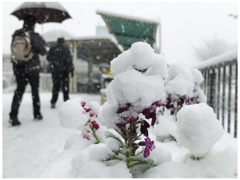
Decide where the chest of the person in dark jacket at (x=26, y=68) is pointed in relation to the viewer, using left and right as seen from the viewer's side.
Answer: facing away from the viewer and to the right of the viewer

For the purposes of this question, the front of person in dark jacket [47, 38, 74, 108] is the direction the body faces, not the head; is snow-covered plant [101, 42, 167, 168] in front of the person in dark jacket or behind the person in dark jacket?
behind

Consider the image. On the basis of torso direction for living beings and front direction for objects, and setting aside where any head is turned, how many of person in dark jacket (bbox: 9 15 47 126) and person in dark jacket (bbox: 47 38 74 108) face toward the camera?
0

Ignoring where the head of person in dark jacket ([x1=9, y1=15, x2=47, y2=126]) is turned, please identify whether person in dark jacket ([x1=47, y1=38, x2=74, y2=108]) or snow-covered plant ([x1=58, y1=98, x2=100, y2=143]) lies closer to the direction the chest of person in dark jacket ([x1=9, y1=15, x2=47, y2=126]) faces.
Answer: the person in dark jacket

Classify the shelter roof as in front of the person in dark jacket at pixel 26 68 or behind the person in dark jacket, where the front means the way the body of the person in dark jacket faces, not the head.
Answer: in front

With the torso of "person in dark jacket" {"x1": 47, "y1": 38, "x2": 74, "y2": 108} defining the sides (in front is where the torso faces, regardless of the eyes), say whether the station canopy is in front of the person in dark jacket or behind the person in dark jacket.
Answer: in front

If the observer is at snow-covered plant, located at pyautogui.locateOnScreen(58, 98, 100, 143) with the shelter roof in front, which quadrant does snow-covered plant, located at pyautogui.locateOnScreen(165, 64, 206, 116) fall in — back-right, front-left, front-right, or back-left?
front-right

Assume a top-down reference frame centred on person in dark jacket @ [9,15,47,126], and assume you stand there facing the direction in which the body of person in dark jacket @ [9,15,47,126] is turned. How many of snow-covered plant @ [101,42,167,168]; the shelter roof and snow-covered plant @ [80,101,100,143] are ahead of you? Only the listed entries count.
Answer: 1

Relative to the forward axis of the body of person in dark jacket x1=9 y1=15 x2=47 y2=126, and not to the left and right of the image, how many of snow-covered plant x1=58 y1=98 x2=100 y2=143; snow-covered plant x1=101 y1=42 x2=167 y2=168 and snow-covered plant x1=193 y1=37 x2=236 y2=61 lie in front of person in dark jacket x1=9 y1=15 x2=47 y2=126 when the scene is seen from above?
1

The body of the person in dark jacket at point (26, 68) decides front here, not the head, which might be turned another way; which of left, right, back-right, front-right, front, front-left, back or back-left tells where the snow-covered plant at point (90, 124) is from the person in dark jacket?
back-right

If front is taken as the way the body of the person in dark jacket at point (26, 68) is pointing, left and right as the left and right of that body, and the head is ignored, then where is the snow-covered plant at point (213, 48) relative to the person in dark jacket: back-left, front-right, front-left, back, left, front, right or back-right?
front

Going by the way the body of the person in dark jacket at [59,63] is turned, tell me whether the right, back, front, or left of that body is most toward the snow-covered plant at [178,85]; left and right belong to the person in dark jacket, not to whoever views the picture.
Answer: back

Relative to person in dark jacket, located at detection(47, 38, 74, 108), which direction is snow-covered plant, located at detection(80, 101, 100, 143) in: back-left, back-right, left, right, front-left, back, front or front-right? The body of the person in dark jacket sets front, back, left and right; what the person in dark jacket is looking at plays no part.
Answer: back

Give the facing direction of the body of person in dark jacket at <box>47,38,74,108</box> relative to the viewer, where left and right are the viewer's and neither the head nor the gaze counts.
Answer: facing away from the viewer

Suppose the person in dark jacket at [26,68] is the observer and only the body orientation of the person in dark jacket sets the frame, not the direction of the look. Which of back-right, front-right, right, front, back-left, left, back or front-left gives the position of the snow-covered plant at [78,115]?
back-right
